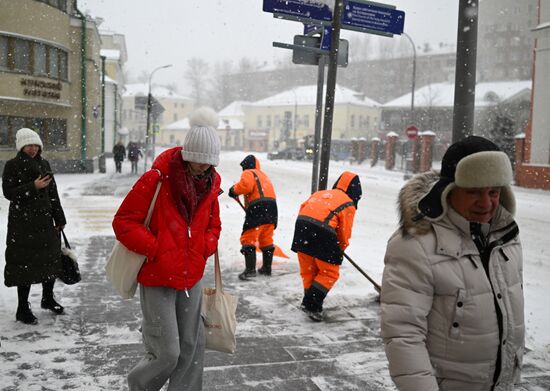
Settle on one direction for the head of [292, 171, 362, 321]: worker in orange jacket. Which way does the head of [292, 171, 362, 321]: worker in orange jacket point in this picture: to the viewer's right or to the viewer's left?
to the viewer's right

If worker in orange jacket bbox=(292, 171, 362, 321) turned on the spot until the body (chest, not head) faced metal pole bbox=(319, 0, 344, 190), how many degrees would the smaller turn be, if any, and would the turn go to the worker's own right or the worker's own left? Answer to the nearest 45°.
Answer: approximately 45° to the worker's own left

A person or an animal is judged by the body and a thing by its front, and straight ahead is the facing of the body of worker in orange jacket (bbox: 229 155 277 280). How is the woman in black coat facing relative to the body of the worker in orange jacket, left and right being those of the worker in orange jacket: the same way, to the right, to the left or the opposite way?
the opposite way

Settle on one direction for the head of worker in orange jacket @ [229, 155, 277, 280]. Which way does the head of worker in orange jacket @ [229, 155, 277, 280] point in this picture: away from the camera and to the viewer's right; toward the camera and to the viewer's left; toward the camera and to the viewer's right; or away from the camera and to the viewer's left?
away from the camera and to the viewer's left

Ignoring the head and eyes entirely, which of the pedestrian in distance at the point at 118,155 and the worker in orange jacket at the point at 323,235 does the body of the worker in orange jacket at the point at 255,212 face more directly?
the pedestrian in distance

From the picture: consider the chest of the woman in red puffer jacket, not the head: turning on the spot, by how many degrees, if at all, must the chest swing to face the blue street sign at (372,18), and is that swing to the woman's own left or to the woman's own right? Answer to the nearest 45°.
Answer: approximately 90° to the woman's own left

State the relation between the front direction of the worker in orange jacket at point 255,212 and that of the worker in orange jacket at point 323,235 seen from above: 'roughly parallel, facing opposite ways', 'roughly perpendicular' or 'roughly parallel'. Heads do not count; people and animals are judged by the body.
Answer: roughly perpendicular

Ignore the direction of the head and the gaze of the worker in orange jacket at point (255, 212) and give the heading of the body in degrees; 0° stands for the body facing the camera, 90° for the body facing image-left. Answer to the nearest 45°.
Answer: approximately 135°

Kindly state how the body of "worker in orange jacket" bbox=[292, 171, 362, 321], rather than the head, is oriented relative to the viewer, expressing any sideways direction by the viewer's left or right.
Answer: facing away from the viewer and to the right of the viewer

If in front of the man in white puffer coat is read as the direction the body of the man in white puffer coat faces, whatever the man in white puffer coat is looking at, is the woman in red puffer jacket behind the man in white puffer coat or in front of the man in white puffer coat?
behind

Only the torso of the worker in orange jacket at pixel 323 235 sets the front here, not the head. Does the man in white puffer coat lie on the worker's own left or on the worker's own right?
on the worker's own right
